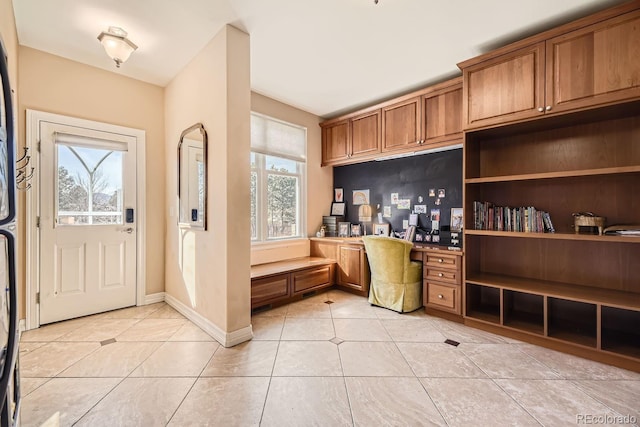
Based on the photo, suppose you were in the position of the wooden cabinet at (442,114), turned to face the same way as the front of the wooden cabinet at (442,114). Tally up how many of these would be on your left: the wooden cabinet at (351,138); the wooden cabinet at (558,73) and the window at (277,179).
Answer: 1

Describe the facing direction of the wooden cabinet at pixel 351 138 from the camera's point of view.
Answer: facing the viewer and to the left of the viewer

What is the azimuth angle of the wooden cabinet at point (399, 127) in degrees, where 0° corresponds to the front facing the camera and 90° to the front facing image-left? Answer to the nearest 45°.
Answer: approximately 45°

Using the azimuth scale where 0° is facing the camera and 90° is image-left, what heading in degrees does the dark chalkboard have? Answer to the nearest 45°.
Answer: approximately 45°

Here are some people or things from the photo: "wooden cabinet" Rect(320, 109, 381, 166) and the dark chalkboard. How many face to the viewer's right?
0

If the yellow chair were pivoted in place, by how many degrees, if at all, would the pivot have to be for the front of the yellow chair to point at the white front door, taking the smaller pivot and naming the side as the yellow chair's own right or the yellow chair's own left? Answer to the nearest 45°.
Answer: approximately 135° to the yellow chair's own left

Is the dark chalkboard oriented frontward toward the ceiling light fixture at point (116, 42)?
yes

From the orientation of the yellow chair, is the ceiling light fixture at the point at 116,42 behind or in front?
behind

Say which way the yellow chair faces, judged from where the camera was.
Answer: facing away from the viewer and to the right of the viewer

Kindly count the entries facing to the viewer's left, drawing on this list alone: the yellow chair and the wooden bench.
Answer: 0
